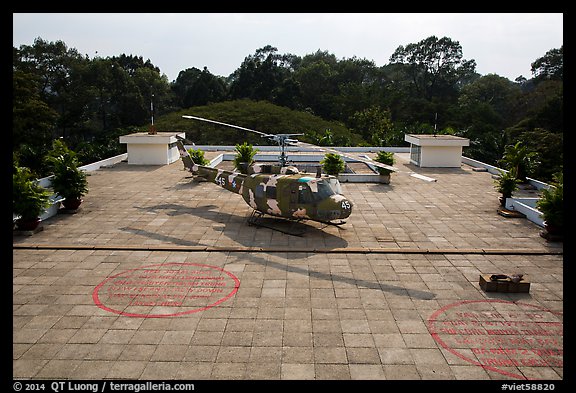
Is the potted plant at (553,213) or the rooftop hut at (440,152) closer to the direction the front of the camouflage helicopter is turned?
the potted plant

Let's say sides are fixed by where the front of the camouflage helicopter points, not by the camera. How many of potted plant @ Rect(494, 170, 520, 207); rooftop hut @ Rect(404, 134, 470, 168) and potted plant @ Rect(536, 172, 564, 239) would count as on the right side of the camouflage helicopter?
0

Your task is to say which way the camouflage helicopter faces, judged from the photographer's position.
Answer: facing the viewer and to the right of the viewer

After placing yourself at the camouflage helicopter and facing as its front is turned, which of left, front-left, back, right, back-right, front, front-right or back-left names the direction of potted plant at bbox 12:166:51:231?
back-right

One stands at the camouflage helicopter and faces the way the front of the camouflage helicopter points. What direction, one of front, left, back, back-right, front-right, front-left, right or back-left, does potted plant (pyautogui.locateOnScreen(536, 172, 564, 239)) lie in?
front-left

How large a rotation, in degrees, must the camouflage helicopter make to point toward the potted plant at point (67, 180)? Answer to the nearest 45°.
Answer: approximately 135° to its right

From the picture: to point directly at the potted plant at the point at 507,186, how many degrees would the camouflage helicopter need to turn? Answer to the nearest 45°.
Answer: approximately 90° to its left

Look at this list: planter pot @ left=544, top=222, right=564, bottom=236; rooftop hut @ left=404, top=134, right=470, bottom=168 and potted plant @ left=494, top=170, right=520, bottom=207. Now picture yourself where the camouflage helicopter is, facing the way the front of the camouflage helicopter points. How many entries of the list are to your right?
0

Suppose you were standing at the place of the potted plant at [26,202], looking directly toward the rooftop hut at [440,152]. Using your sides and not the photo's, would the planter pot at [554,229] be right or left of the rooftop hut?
right

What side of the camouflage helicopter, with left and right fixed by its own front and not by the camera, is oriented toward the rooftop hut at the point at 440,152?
left

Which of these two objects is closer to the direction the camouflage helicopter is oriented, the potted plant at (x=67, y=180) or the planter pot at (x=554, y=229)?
the planter pot

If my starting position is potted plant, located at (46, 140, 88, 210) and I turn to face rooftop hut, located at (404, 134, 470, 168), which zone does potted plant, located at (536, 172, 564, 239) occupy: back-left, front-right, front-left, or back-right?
front-right
